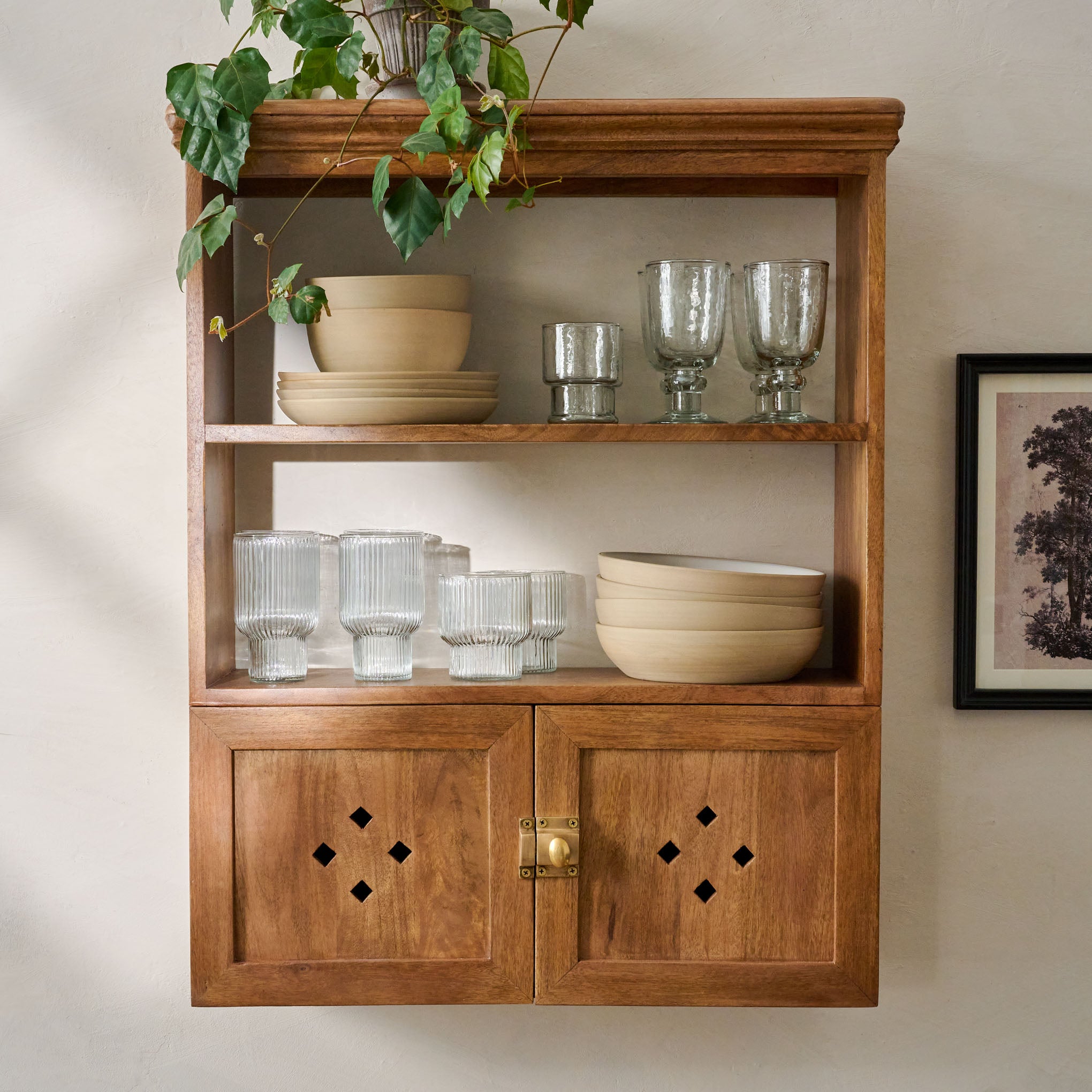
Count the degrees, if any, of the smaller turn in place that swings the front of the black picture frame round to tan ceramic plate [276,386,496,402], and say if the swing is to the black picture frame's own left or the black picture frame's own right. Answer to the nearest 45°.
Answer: approximately 45° to the black picture frame's own right

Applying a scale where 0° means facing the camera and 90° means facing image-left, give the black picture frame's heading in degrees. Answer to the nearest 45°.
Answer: approximately 0°

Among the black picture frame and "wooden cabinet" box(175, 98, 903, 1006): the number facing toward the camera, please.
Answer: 2

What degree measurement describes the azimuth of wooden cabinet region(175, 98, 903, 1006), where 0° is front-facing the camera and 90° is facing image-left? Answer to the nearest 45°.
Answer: approximately 0°

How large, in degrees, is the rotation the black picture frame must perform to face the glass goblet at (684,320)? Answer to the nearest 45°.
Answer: approximately 45° to its right

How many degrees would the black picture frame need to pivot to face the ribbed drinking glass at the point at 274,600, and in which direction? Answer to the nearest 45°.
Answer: approximately 45° to its right
